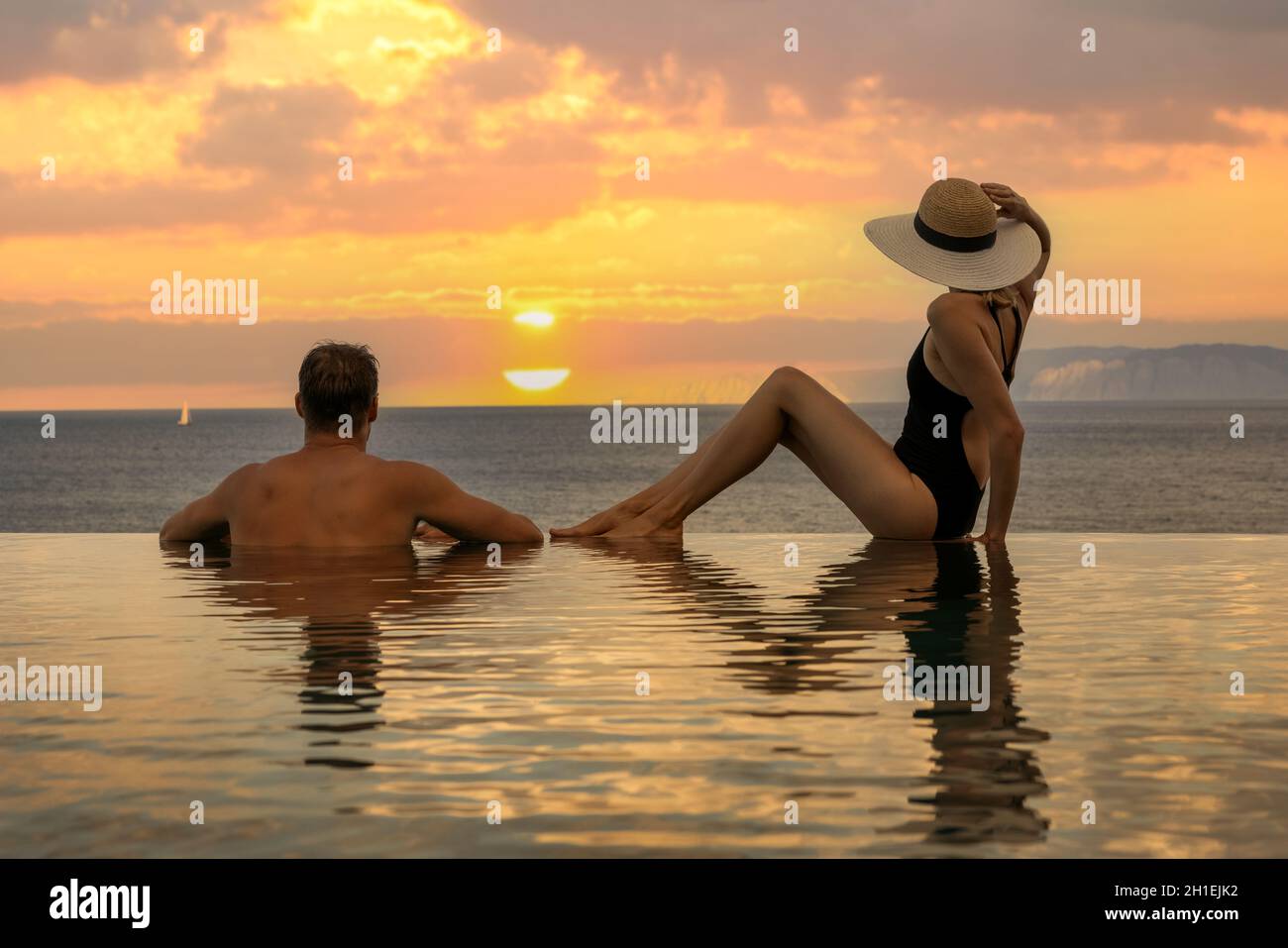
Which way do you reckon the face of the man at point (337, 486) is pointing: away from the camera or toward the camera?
away from the camera

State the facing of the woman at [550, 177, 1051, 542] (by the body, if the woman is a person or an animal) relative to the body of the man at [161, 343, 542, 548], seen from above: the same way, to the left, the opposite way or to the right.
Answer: to the left

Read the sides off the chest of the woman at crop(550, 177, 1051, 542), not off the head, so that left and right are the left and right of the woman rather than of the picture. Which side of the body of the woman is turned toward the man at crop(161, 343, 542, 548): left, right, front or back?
front

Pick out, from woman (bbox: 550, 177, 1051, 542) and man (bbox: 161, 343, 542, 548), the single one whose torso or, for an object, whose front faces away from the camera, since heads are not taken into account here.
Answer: the man

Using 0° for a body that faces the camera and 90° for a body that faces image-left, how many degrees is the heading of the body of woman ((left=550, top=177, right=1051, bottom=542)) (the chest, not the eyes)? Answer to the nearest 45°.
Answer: approximately 90°

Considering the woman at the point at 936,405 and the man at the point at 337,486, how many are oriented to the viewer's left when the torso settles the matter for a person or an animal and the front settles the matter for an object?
1

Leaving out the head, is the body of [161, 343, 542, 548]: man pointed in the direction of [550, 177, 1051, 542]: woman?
no

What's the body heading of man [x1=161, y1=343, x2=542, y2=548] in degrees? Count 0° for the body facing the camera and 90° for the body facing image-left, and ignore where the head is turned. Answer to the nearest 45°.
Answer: approximately 180°
